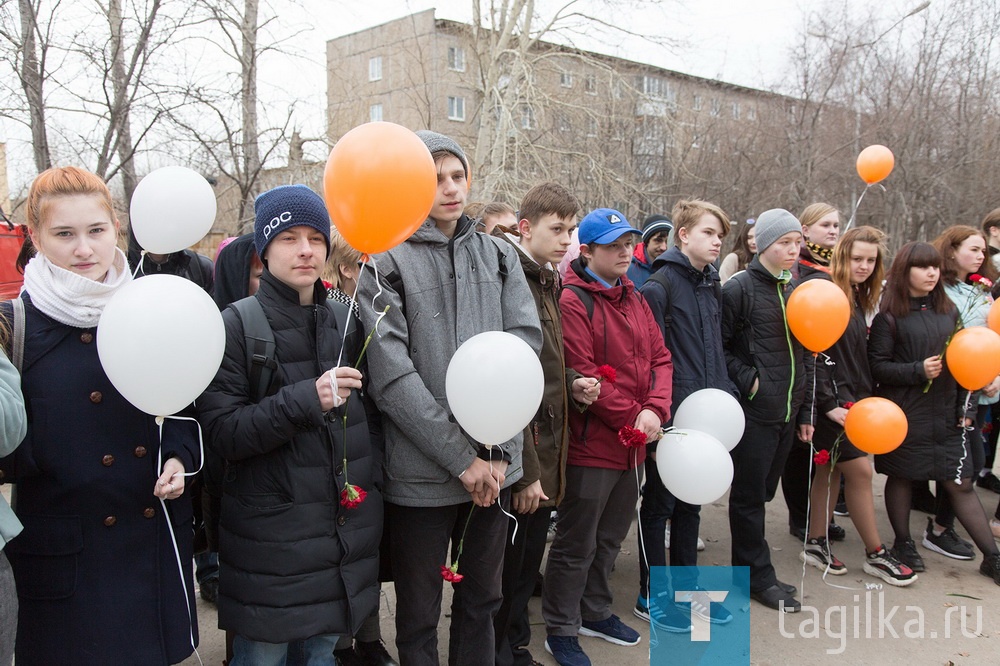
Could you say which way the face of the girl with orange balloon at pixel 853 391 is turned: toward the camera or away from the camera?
toward the camera

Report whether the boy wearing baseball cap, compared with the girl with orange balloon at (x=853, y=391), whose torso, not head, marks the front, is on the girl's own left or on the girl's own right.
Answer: on the girl's own right

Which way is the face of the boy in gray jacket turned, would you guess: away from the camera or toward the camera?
toward the camera

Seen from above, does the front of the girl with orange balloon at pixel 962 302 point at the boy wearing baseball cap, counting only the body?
no

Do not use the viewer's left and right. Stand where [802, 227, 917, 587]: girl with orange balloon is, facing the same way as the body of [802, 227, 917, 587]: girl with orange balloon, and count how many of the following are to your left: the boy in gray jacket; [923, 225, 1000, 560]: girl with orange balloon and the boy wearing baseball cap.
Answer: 1

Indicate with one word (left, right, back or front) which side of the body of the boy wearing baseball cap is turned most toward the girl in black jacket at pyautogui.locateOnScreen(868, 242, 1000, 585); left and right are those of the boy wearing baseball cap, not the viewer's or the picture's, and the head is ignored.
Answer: left

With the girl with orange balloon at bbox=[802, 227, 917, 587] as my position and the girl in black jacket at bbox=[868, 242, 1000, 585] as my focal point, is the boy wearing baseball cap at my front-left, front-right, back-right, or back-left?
back-right

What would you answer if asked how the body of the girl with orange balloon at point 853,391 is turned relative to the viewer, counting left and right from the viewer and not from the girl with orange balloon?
facing the viewer and to the right of the viewer

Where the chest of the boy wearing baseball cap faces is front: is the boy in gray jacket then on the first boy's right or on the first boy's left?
on the first boy's right

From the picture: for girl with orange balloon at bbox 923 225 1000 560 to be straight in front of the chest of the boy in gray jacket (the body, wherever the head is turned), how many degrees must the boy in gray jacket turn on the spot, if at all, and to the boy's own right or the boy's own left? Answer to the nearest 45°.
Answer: approximately 90° to the boy's own left

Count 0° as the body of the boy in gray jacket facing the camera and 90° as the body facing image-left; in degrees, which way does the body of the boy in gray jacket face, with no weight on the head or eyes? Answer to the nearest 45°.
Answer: approximately 315°

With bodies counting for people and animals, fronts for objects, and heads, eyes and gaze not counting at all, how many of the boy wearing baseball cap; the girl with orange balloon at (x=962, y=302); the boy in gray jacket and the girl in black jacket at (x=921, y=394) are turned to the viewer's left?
0

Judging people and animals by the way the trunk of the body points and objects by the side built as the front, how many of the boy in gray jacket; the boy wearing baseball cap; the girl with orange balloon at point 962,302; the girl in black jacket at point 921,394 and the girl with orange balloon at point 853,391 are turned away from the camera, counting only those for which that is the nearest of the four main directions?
0
